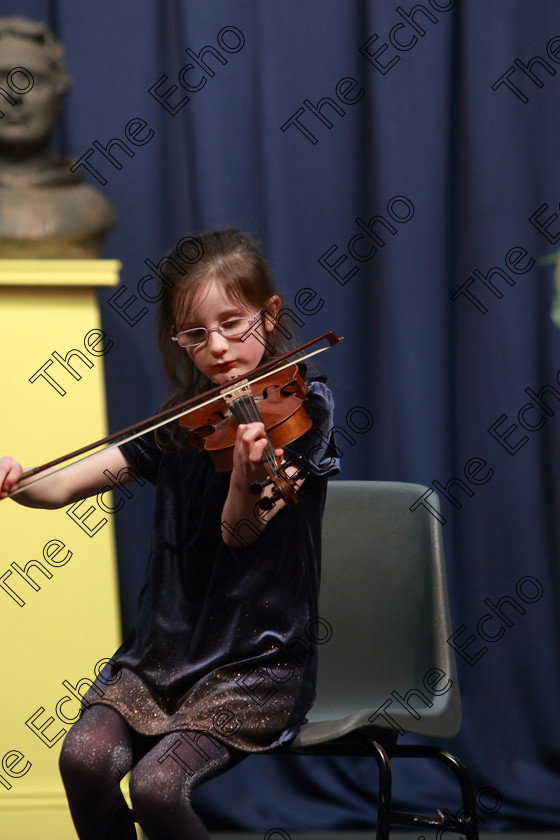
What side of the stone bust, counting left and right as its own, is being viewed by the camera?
front

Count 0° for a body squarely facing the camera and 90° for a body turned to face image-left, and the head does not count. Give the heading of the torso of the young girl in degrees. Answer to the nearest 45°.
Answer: approximately 45°

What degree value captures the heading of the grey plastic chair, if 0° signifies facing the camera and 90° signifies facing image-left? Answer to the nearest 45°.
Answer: approximately 45°

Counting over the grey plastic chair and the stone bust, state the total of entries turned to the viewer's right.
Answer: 0
